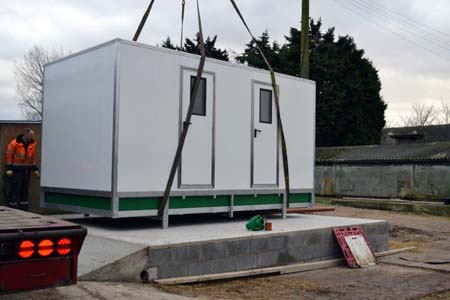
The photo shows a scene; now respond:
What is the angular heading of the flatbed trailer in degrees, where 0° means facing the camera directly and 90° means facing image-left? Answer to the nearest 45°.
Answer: approximately 135°

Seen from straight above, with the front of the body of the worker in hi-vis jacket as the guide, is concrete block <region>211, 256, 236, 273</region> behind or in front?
in front

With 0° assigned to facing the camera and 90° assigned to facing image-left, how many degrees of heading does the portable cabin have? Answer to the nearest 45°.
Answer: approximately 315°

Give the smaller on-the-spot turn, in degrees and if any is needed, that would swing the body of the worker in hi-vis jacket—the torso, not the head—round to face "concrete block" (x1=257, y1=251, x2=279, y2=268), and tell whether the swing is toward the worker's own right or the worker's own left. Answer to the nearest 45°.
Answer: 0° — they already face it

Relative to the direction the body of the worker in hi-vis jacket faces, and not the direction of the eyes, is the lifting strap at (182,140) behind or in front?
in front

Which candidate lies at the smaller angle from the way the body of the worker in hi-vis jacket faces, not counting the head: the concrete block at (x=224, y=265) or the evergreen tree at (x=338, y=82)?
the concrete block

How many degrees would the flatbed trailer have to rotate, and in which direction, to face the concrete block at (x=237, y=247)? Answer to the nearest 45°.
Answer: approximately 90° to its right

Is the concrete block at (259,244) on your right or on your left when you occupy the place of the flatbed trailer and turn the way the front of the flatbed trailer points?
on your right

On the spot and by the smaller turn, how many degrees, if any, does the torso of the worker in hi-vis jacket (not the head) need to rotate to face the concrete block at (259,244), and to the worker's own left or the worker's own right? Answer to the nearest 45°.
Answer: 0° — they already face it

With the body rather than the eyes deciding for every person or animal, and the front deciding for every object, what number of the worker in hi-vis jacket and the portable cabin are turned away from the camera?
0

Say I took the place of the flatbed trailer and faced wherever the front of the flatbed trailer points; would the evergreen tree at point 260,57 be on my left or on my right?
on my right

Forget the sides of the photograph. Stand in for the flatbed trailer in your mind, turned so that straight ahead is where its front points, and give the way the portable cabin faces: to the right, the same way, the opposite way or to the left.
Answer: the opposite way
